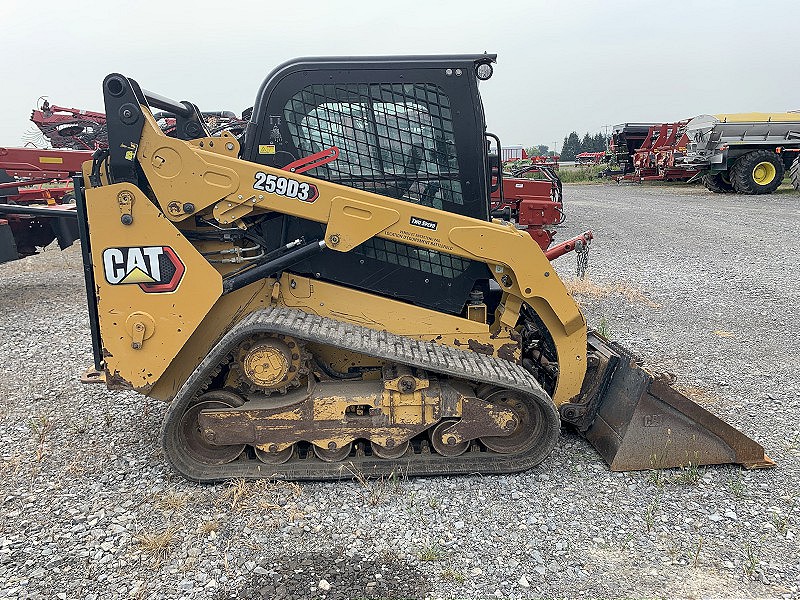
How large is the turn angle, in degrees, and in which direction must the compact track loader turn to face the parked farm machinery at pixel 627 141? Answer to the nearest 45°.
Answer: approximately 90° to its left

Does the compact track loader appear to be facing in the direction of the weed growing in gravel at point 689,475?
yes

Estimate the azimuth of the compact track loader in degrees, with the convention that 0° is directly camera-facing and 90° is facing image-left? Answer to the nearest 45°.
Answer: approximately 270°

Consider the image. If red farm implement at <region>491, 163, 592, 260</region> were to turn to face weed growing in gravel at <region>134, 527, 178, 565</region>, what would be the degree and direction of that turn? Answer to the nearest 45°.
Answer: approximately 90° to its right

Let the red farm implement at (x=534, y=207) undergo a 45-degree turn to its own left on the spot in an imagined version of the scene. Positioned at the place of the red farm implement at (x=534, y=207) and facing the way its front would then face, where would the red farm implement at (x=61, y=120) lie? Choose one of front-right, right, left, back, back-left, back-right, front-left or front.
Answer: back-left

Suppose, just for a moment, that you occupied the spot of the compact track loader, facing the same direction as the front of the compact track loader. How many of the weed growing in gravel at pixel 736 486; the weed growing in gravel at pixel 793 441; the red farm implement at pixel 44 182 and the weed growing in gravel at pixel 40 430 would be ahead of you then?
2

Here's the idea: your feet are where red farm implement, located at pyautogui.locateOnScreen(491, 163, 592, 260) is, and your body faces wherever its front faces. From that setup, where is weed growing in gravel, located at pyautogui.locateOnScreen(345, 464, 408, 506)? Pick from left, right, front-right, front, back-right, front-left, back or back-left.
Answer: right

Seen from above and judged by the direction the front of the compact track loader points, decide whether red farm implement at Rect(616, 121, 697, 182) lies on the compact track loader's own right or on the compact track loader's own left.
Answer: on the compact track loader's own left

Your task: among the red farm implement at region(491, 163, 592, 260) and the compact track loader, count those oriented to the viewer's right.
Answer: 2

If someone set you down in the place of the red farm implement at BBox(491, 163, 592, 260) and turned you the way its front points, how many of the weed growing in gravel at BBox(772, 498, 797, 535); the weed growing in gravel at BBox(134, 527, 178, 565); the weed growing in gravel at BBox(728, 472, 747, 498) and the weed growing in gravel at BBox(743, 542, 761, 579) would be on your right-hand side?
4

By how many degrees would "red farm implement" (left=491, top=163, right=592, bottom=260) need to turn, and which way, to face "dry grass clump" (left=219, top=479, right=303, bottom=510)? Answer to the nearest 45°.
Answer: approximately 90° to its right

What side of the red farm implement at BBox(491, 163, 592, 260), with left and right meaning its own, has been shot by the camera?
right

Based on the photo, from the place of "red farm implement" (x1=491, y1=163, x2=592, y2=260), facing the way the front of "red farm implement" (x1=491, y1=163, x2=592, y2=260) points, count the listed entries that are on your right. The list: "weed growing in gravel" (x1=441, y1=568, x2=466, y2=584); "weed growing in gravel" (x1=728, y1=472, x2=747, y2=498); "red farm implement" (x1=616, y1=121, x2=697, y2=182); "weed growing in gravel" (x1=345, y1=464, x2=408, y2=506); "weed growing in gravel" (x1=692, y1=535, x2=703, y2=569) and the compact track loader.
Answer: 5

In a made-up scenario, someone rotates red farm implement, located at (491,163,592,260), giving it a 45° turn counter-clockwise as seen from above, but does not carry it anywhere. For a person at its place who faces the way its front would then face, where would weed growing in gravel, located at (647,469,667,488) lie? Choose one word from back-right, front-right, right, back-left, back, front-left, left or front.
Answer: back-right

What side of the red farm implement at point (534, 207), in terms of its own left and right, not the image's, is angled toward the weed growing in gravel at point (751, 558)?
right

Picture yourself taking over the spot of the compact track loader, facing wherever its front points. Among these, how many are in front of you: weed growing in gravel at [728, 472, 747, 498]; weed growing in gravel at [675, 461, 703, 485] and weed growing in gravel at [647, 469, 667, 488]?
3
